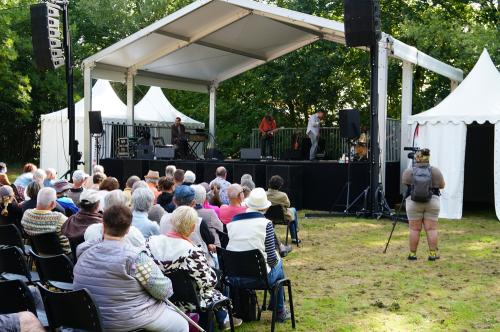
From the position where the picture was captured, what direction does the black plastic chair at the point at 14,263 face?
facing away from the viewer and to the right of the viewer

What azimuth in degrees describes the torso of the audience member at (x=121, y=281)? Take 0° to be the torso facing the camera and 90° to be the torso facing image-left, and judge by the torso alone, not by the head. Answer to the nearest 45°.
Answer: approximately 225°

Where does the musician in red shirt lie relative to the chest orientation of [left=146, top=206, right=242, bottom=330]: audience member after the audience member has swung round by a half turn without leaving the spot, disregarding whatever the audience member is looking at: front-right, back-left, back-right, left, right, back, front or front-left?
back-right

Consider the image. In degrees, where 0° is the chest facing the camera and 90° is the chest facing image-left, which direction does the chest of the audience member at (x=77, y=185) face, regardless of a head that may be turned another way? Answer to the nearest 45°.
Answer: approximately 225°

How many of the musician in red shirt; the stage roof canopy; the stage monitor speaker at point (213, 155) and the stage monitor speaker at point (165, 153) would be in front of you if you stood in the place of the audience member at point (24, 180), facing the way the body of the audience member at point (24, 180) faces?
4

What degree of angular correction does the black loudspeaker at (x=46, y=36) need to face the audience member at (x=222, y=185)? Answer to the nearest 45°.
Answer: approximately 90° to its left

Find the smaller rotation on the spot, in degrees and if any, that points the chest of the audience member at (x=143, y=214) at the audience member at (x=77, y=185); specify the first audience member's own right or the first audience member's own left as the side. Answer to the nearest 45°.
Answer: approximately 45° to the first audience member's own left

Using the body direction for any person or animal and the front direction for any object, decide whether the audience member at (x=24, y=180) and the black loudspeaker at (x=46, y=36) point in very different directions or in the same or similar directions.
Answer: very different directions

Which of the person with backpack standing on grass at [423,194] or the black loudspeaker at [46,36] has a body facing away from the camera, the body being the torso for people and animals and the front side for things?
the person with backpack standing on grass
